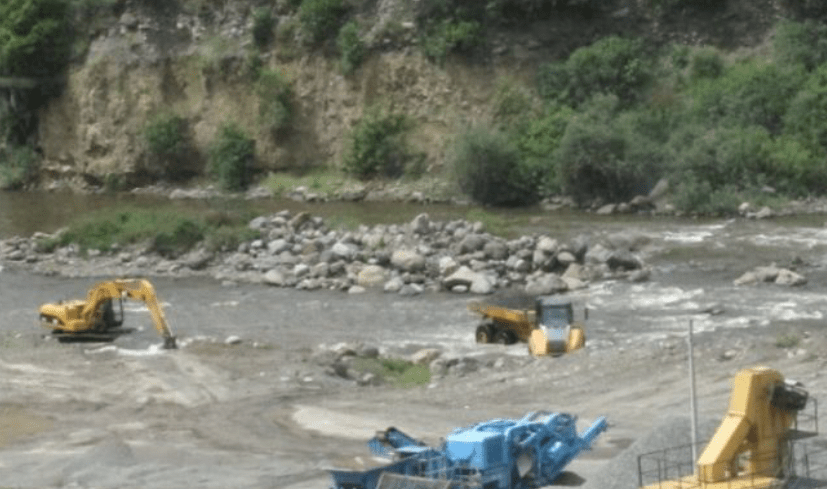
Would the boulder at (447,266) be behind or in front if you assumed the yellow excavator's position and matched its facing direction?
in front

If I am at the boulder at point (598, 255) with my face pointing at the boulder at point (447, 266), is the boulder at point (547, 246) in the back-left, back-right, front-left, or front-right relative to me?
front-right

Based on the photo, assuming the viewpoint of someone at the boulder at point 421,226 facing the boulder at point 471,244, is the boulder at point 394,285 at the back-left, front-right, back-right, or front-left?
front-right

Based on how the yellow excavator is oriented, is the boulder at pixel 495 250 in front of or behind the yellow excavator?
in front

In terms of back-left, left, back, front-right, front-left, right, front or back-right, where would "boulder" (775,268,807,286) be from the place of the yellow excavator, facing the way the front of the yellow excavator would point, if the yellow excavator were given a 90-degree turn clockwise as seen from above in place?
left

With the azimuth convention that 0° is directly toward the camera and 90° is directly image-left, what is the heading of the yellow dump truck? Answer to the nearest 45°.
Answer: approximately 315°

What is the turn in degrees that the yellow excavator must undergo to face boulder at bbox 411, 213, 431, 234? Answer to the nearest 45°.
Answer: approximately 45° to its left

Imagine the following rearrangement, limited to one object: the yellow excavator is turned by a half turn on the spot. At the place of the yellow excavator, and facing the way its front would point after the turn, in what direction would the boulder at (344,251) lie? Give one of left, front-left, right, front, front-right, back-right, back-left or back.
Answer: back-right

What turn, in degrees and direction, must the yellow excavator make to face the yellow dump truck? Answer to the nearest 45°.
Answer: approximately 45° to its right

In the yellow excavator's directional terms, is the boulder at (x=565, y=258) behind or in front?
in front

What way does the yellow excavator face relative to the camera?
to the viewer's right

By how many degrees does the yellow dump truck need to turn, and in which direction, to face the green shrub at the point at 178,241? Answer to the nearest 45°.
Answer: approximately 180°
